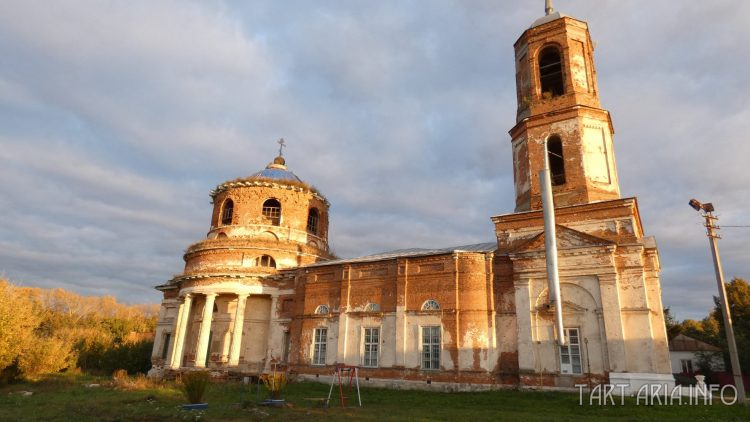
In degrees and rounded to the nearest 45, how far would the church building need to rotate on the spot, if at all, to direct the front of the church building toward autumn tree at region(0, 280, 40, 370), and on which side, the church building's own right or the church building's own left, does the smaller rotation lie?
approximately 180°

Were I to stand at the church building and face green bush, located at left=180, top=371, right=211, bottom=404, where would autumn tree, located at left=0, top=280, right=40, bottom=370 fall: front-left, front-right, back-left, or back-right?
front-right

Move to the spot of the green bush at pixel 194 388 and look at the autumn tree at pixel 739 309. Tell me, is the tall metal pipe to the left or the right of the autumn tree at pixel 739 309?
right

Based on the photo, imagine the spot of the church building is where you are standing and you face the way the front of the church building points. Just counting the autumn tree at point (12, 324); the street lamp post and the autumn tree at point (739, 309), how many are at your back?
1

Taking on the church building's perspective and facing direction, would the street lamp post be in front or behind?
in front

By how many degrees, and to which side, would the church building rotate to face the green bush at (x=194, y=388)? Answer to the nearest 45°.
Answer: approximately 135° to its right

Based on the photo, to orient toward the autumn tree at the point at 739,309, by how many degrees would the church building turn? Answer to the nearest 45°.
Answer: approximately 45° to its left

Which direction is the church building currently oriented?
to the viewer's right
